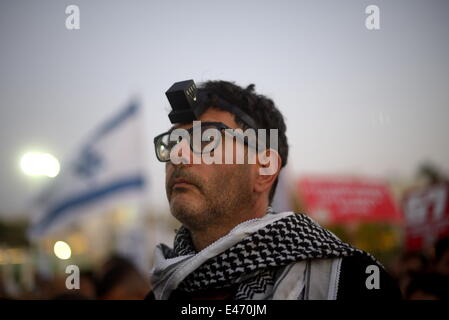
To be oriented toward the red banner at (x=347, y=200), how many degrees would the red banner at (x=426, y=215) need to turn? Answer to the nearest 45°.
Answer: approximately 135° to its right

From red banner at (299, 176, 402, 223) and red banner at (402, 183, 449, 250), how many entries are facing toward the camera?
2

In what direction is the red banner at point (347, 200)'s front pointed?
toward the camera

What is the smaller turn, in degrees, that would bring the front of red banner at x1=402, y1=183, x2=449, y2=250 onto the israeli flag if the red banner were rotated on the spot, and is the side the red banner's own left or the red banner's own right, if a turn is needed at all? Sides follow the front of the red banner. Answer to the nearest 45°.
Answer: approximately 45° to the red banner's own right

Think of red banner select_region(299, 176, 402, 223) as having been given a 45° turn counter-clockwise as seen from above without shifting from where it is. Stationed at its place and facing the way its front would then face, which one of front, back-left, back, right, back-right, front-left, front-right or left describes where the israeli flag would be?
right

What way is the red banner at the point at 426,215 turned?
toward the camera
